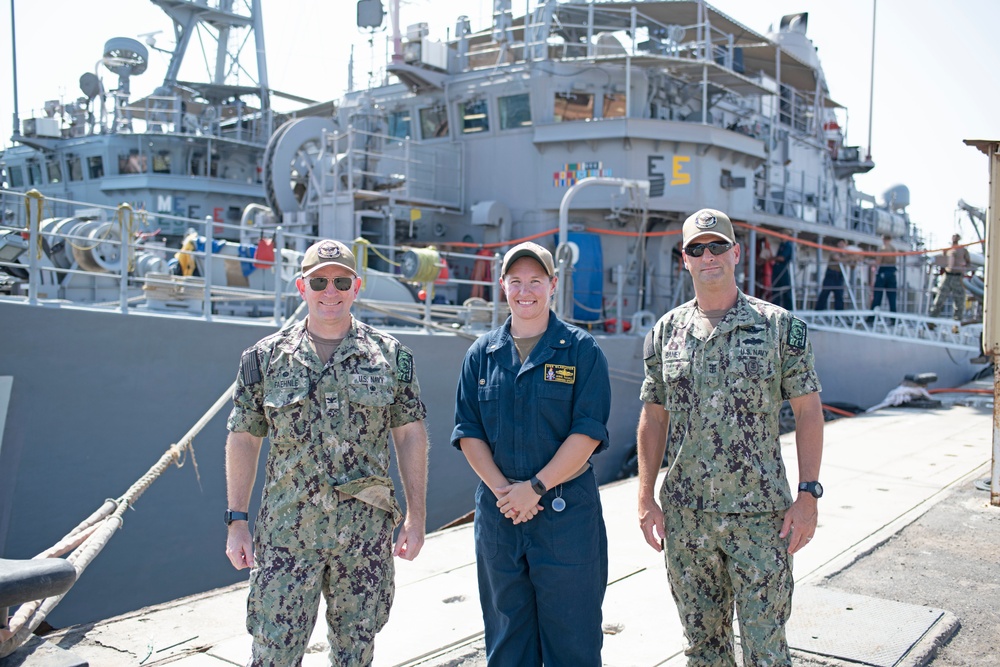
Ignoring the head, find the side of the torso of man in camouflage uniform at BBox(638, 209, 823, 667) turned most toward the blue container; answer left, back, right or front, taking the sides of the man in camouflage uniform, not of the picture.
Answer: back

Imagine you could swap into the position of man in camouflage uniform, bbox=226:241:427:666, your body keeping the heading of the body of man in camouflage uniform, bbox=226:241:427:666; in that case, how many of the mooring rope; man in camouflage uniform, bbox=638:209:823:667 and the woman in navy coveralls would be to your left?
2

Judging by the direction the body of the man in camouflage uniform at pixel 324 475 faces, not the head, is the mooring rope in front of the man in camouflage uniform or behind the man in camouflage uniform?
behind

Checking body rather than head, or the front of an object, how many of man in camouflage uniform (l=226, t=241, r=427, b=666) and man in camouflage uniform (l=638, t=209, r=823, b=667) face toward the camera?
2

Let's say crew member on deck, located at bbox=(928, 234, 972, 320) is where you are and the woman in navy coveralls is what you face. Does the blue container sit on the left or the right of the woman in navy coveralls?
right

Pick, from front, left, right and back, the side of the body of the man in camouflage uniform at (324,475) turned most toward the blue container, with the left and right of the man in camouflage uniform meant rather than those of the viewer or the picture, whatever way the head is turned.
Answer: back

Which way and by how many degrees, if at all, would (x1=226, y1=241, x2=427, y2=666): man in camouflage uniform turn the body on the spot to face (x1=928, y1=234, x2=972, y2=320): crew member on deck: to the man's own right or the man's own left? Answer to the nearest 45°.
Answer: approximately 135° to the man's own left

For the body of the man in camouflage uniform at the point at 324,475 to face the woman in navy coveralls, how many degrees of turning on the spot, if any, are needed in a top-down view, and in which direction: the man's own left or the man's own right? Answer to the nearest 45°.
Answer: approximately 90° to the man's own left

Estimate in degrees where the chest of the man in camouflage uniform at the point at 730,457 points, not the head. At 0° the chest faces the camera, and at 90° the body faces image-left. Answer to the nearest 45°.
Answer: approximately 0°
